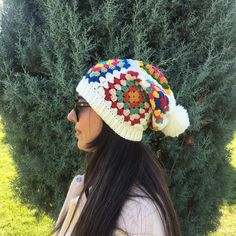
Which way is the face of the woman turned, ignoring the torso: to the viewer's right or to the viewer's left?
to the viewer's left

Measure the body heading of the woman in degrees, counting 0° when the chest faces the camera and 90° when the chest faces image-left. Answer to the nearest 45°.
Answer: approximately 90°
